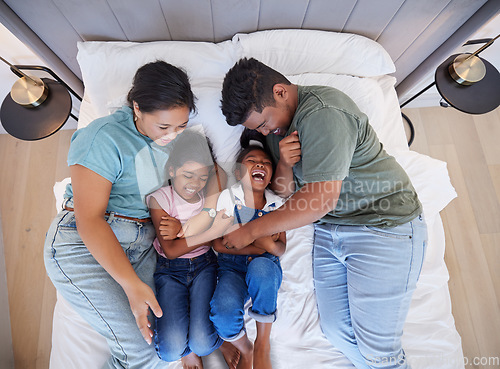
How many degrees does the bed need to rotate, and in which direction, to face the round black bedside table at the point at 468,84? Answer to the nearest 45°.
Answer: approximately 90° to its left

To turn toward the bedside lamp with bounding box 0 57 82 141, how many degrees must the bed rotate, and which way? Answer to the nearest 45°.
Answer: approximately 90° to its right

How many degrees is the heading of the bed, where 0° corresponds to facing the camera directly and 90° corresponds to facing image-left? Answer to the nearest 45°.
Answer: approximately 0°
